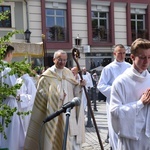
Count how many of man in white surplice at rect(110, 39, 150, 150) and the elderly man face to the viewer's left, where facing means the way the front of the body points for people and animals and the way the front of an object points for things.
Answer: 0

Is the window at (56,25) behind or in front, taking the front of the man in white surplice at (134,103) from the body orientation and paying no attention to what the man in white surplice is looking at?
behind

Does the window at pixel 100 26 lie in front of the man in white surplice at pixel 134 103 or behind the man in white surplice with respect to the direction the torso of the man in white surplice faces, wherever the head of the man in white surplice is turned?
behind

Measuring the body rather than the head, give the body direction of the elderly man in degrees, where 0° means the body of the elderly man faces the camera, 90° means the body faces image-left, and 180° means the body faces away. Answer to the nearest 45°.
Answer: approximately 315°

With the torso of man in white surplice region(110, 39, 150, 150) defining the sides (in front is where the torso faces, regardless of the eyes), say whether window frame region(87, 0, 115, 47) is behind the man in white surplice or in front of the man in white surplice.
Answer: behind

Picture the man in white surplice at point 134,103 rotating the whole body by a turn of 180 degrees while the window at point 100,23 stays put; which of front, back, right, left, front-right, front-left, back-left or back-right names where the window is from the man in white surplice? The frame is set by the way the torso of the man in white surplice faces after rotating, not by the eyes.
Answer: front-right

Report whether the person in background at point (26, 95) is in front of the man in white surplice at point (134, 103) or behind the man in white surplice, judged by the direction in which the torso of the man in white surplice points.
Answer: behind

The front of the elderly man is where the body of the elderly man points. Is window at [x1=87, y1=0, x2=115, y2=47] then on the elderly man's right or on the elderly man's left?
on the elderly man's left

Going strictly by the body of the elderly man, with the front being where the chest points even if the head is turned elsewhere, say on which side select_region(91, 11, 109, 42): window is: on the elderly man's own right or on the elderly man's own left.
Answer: on the elderly man's own left

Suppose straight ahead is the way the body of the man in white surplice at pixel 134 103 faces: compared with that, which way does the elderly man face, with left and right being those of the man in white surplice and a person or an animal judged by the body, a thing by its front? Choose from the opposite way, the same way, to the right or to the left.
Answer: the same way

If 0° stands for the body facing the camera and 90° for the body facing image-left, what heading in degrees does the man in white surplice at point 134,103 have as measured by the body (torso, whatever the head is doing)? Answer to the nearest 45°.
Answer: approximately 315°

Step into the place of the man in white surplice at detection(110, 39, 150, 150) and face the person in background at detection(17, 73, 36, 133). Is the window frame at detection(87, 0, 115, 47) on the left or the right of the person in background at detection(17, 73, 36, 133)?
right

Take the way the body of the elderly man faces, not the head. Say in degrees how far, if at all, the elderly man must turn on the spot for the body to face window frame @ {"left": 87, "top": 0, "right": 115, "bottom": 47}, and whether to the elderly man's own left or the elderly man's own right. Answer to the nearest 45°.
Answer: approximately 135° to the elderly man's own left

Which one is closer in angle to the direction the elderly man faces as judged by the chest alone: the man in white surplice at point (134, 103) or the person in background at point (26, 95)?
the man in white surplice
